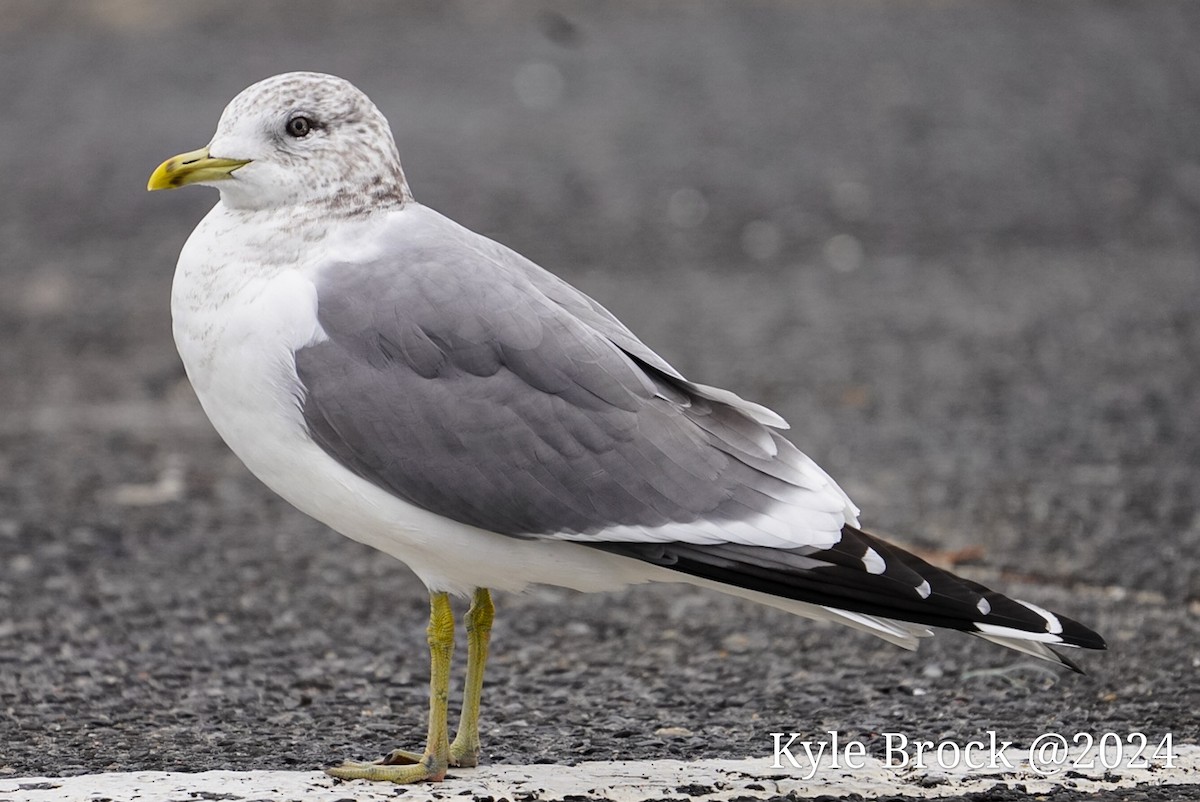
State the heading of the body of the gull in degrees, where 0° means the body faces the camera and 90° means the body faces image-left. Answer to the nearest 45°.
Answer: approximately 90°
